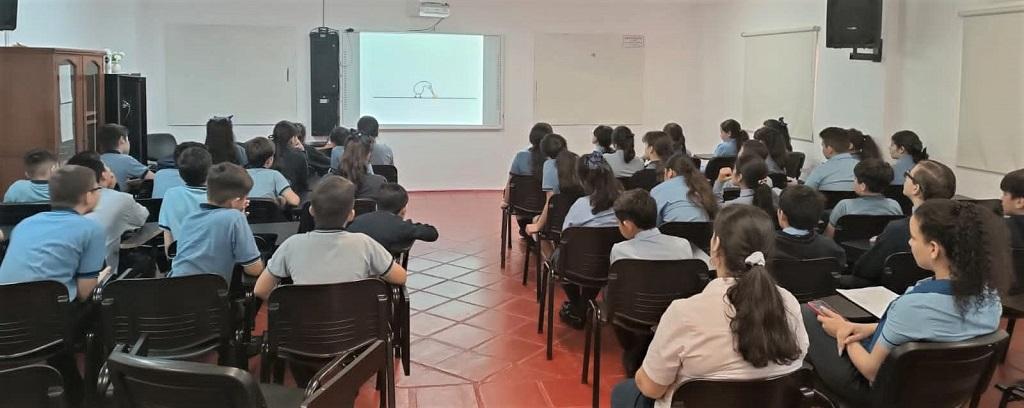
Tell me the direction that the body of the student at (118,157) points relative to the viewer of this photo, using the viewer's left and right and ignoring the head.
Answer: facing away from the viewer and to the right of the viewer

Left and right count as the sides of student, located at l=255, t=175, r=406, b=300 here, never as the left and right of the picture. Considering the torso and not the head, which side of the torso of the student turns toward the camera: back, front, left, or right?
back

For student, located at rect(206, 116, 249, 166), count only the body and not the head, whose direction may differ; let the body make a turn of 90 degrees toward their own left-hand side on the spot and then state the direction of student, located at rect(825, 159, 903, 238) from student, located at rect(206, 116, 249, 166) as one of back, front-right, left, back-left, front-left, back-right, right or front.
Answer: back

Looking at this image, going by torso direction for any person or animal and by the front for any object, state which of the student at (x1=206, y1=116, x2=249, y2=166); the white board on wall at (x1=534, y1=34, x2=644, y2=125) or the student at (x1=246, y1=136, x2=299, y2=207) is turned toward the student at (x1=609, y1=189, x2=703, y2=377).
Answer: the white board on wall

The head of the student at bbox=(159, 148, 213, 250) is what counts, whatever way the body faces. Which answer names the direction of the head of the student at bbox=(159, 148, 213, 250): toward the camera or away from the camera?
away from the camera

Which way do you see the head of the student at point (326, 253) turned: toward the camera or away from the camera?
away from the camera
